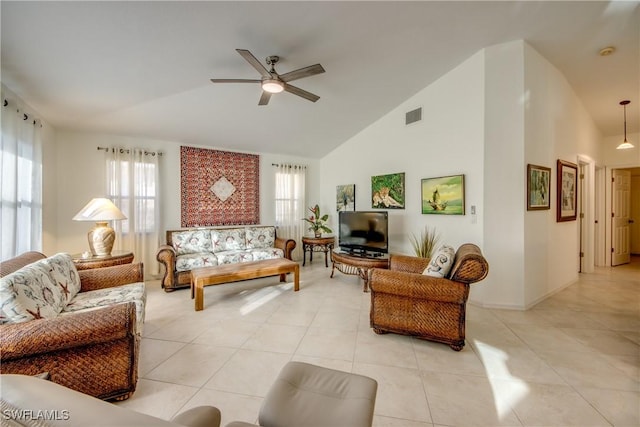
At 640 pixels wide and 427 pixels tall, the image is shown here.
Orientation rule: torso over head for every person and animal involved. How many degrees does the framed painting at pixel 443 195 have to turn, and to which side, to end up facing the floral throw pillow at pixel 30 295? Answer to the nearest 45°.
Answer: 0° — it already faces it

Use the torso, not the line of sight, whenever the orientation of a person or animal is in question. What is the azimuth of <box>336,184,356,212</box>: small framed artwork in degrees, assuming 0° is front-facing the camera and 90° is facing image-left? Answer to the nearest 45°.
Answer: approximately 45°

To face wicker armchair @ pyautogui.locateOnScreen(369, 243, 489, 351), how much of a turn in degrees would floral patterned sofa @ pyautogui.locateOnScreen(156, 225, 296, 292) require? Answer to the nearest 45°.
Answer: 0° — it already faces it

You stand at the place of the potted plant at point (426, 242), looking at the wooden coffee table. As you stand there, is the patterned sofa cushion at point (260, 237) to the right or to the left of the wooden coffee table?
right

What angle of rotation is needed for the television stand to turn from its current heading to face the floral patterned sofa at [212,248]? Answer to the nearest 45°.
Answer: approximately 45° to its right

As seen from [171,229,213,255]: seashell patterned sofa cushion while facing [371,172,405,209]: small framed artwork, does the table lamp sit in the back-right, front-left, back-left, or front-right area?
back-right

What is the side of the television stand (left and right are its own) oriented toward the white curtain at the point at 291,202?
right

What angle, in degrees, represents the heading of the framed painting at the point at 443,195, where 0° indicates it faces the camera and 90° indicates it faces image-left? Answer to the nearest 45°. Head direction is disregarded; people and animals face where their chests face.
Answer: approximately 45°
